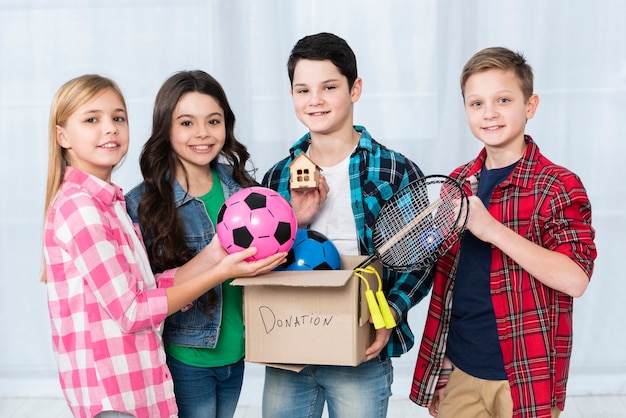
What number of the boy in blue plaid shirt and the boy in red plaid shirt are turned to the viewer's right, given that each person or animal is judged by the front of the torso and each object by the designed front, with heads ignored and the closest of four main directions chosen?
0

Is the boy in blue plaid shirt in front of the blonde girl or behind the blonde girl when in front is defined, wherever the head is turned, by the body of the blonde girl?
in front

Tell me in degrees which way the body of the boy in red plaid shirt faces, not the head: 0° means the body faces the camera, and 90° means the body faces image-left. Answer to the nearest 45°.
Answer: approximately 45°

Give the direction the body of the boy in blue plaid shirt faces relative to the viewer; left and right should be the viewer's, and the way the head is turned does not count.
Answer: facing the viewer

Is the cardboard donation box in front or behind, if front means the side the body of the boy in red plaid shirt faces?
in front

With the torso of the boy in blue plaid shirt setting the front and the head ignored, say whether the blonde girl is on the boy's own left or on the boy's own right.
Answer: on the boy's own right

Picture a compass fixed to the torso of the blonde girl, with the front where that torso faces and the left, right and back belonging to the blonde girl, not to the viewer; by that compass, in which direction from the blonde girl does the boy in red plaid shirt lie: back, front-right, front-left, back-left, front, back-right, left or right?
front
